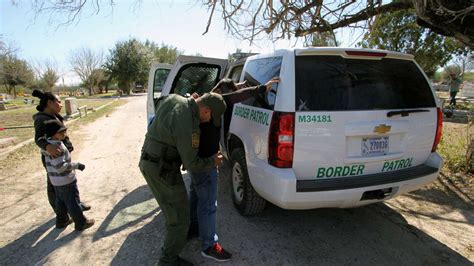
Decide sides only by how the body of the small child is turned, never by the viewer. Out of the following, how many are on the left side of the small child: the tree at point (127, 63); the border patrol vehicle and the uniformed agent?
1

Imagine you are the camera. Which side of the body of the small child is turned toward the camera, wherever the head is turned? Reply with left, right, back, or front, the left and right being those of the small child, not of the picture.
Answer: right

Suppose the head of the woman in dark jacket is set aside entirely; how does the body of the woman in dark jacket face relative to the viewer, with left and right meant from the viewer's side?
facing to the right of the viewer

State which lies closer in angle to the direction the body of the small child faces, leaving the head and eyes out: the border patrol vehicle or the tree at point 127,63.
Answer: the border patrol vehicle

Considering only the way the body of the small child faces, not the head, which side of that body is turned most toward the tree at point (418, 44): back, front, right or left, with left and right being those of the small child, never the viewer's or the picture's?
front

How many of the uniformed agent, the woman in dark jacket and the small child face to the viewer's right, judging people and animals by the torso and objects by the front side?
3

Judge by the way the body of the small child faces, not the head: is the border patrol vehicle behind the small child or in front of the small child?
in front

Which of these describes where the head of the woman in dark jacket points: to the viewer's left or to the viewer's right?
to the viewer's right

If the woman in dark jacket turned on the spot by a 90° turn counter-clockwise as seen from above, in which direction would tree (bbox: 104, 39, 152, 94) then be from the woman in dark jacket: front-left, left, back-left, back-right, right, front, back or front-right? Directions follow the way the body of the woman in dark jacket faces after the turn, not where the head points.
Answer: front

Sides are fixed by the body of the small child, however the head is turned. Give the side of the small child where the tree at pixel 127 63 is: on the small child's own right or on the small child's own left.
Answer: on the small child's own left

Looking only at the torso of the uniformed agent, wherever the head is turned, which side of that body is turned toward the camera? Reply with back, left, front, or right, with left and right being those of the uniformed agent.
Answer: right
